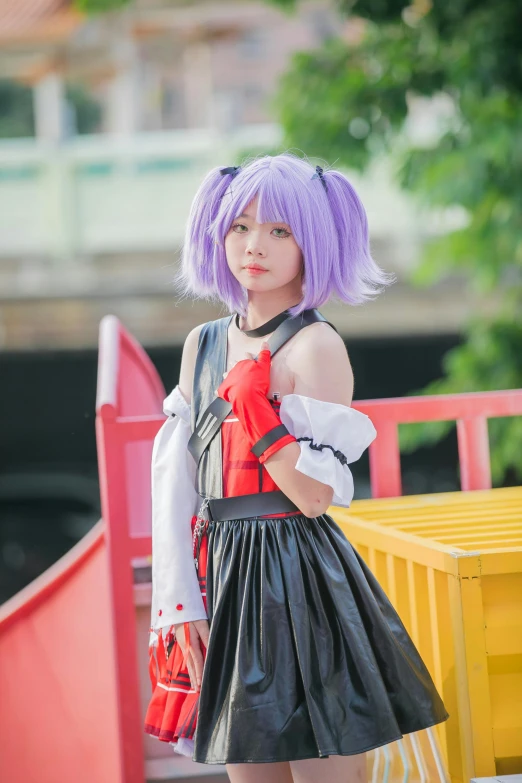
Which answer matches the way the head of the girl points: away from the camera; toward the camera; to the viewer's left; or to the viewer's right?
toward the camera

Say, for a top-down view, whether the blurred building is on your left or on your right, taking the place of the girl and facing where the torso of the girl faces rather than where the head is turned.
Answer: on your right

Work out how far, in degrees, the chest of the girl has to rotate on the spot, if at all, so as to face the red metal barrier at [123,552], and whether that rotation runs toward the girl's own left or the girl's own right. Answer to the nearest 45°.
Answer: approximately 90° to the girl's own right

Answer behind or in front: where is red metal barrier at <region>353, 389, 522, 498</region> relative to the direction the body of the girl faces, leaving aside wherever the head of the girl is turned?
behind

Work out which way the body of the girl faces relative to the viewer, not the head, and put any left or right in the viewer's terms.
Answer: facing the viewer and to the left of the viewer

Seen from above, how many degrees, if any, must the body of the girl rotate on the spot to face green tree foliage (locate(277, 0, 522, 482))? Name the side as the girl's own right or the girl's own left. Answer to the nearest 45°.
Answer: approximately 135° to the girl's own right

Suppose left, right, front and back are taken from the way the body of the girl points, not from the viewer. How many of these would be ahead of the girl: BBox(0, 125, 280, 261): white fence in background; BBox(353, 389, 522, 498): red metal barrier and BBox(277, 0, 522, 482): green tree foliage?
0

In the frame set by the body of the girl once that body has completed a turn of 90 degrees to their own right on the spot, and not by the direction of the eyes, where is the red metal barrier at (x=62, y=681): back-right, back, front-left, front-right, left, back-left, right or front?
front

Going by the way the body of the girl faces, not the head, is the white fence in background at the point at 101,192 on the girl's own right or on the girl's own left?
on the girl's own right

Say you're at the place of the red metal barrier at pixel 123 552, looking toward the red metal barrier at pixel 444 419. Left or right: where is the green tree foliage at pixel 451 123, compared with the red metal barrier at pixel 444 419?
left

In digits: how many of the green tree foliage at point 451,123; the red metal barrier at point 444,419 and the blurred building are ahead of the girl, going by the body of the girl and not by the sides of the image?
0
